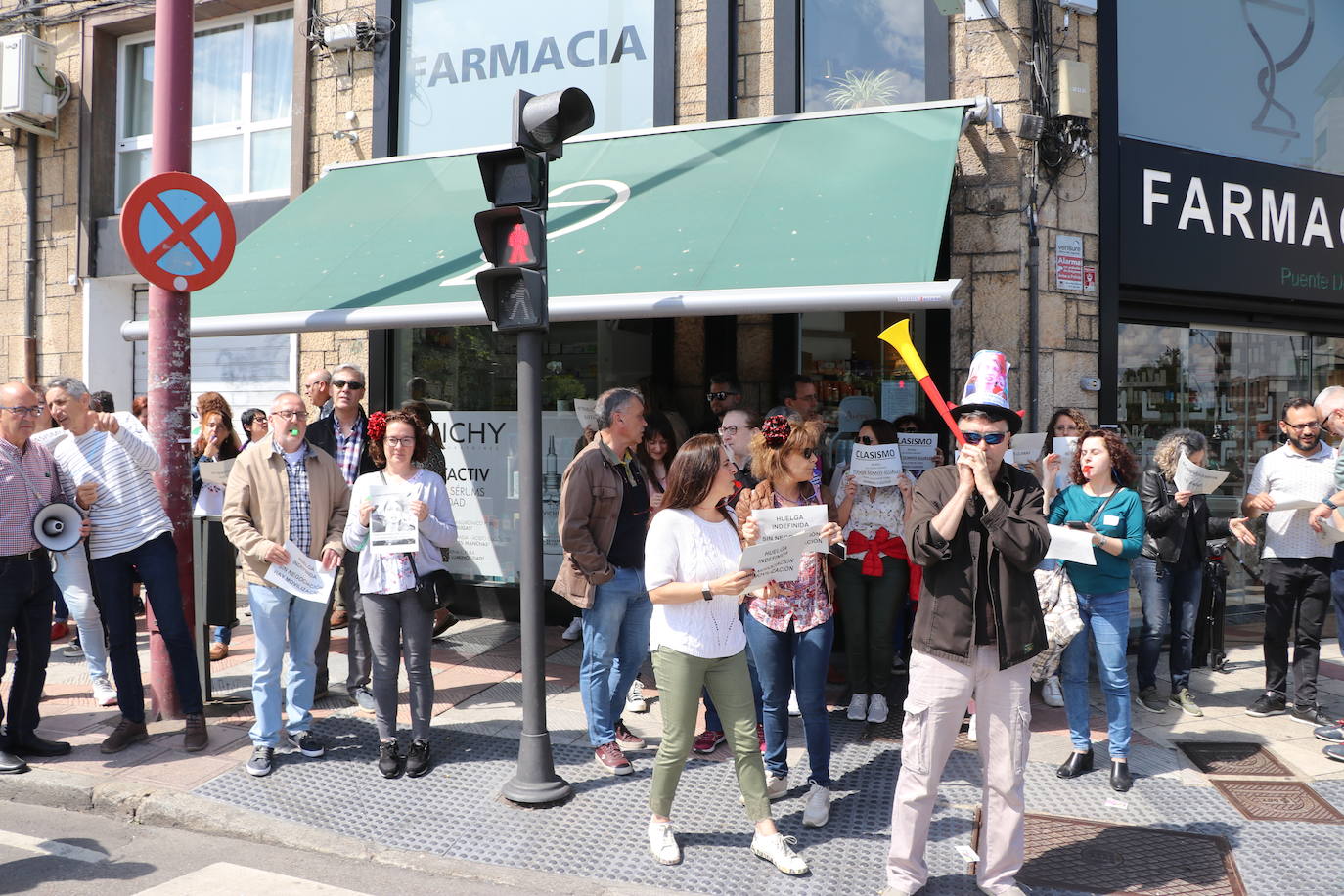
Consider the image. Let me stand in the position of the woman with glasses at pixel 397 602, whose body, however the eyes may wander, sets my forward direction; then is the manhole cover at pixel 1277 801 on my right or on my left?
on my left

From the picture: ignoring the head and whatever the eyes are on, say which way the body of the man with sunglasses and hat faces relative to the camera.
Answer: toward the camera

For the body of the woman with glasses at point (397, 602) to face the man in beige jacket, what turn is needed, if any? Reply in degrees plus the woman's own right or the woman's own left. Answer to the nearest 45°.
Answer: approximately 135° to the woman's own right

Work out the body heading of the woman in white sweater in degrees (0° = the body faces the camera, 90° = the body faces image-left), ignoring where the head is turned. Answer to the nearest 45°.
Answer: approximately 315°

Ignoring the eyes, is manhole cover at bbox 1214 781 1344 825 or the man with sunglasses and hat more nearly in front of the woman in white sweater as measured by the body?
the man with sunglasses and hat

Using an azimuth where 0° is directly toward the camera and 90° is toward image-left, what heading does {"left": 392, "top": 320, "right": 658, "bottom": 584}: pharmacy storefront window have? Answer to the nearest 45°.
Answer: approximately 0°

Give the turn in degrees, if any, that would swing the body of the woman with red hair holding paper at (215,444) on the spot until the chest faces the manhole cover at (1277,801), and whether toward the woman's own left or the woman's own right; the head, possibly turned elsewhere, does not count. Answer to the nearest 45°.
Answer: approximately 45° to the woman's own left

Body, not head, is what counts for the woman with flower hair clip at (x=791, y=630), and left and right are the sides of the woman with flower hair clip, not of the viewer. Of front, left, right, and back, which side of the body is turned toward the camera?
front

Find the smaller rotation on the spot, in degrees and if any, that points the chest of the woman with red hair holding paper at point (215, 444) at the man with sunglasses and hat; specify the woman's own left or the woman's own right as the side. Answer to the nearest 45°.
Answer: approximately 45° to the woman's own left

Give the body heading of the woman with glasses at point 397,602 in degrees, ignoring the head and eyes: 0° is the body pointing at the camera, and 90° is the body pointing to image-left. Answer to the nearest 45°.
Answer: approximately 0°

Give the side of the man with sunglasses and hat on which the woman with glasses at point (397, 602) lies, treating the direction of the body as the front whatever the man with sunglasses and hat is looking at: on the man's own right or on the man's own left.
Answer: on the man's own right

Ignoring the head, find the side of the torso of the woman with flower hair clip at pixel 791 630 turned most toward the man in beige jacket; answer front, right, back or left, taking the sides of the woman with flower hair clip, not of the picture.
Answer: right

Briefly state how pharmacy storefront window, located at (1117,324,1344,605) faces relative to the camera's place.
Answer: facing the viewer
